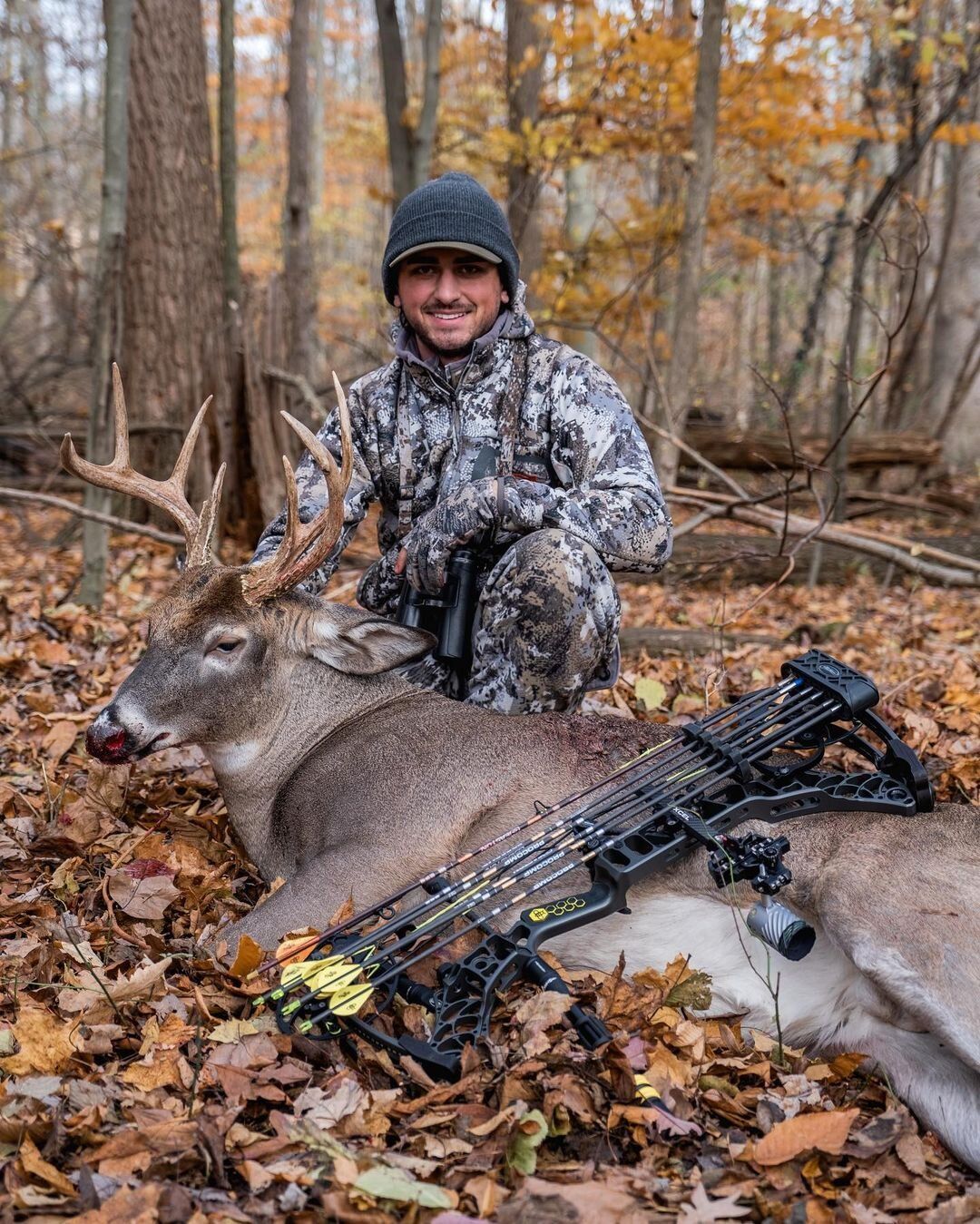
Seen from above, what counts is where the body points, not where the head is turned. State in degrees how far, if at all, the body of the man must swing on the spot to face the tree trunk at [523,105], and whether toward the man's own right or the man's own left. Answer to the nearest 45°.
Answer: approximately 180°

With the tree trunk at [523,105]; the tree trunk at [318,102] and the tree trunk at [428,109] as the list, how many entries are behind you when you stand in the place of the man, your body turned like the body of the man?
3

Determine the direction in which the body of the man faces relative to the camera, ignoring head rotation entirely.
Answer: toward the camera

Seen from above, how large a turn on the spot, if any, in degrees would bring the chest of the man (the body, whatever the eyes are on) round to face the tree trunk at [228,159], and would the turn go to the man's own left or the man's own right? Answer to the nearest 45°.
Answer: approximately 180°

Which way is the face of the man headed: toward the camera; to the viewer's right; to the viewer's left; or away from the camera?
toward the camera

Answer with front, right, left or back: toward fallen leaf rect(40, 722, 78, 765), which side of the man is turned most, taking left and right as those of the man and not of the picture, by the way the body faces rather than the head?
right

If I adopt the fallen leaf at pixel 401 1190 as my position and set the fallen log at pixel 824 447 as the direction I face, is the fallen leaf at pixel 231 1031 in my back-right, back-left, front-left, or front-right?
front-left

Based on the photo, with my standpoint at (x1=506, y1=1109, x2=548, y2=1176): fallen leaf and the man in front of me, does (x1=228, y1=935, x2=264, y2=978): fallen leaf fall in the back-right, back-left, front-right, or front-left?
front-left

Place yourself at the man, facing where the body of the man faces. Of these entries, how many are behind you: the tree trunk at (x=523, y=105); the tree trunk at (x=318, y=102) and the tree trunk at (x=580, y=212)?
3

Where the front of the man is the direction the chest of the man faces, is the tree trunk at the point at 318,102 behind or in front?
behind

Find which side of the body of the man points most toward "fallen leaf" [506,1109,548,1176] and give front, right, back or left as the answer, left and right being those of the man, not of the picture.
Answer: front

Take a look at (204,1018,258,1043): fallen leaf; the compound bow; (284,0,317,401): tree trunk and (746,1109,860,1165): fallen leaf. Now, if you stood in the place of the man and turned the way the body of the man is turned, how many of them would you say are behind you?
1

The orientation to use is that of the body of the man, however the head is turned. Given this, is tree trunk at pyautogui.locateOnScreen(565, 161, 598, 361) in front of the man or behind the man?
behind

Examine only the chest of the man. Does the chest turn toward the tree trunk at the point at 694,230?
no

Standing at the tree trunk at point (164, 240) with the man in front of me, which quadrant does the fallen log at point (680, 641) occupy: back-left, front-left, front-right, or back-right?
front-left

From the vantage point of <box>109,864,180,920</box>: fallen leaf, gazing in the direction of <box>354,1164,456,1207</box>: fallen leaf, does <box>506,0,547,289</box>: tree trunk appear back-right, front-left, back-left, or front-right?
back-left
